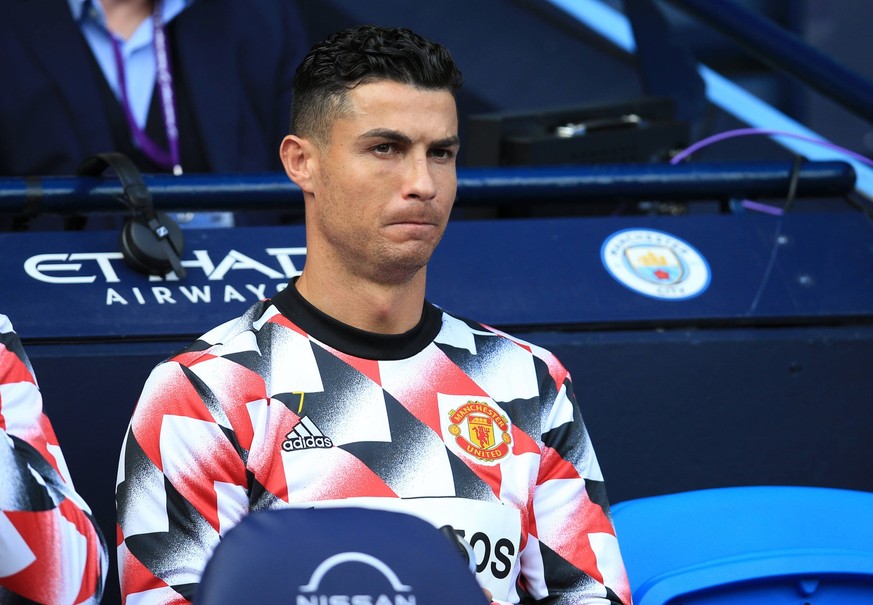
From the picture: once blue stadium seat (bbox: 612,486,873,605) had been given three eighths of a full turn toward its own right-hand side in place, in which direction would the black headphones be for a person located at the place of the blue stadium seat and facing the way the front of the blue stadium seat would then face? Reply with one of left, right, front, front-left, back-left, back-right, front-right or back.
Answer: front-left

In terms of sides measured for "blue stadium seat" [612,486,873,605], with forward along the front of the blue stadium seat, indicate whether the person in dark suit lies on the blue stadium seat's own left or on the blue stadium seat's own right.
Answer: on the blue stadium seat's own right

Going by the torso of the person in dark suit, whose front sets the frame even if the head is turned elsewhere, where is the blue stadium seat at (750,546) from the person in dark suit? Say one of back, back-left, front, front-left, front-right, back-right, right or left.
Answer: front-left

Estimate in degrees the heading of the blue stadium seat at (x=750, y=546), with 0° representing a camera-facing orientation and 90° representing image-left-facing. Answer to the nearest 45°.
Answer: approximately 0°

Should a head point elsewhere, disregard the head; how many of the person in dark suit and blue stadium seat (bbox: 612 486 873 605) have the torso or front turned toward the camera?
2

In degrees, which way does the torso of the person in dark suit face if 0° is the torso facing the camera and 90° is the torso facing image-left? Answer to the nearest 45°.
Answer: approximately 0°
